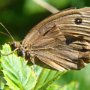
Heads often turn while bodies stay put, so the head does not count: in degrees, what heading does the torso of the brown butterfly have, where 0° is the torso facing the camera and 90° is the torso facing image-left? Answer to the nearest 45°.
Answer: approximately 90°
